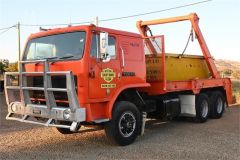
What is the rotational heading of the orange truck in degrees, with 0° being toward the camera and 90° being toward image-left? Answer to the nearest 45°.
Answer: approximately 45°
